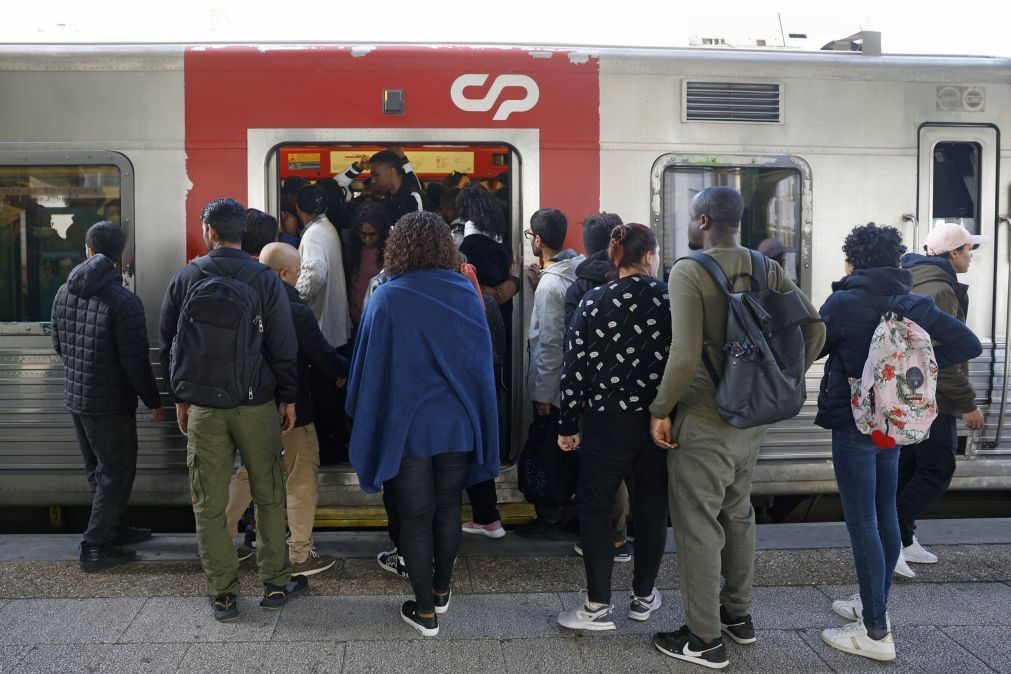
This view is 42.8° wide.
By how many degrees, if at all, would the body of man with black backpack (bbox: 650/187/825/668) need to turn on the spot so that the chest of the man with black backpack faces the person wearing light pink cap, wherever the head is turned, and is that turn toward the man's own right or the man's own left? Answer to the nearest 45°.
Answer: approximately 90° to the man's own right

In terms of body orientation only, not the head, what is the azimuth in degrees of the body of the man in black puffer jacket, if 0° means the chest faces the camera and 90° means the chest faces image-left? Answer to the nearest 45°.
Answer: approximately 225°

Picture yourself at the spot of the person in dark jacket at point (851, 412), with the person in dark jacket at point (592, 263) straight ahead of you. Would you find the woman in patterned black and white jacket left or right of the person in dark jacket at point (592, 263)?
left

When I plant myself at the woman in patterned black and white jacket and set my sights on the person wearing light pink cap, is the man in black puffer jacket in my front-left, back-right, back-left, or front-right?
back-left

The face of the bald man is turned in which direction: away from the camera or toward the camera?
away from the camera

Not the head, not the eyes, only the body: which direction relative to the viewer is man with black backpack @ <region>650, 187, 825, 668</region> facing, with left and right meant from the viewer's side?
facing away from the viewer and to the left of the viewer
